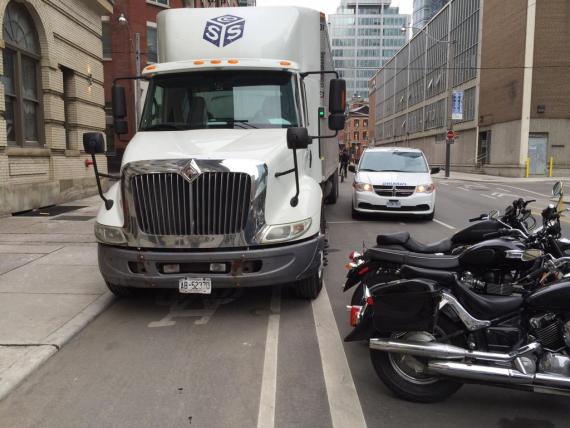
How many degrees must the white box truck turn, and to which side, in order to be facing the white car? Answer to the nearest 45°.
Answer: approximately 135° to its left

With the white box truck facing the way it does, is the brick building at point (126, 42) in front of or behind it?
behind

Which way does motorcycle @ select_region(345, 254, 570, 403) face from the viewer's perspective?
to the viewer's right

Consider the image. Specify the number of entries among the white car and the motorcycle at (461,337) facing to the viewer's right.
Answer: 1

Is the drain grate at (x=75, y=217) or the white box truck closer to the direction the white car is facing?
the white box truck

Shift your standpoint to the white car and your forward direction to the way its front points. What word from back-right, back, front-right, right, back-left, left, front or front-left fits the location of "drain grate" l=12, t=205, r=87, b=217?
right

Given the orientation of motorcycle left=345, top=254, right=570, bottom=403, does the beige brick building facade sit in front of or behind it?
behind

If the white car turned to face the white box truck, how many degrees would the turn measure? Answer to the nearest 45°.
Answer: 0° — it already faces it

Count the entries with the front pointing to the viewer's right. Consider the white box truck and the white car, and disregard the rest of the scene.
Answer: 0

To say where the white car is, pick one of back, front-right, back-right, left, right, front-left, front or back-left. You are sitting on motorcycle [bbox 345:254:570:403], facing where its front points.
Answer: left

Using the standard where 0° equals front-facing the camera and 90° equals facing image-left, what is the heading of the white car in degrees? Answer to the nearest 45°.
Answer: approximately 0°

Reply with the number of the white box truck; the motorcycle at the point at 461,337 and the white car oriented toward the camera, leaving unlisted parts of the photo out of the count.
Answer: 2

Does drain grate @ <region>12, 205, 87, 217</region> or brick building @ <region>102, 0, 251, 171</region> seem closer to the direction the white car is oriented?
the drain grate

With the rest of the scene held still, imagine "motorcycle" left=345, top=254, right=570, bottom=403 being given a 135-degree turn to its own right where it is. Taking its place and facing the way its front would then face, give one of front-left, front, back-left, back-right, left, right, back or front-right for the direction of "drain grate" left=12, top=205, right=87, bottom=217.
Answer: right

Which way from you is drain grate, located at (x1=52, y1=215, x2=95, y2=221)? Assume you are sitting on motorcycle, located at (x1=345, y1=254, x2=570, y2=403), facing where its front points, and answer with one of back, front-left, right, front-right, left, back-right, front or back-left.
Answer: back-left
